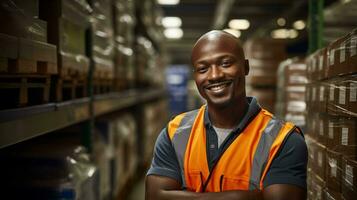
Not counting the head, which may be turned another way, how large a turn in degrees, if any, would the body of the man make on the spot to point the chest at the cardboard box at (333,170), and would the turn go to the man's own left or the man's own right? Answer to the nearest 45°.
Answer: approximately 135° to the man's own left

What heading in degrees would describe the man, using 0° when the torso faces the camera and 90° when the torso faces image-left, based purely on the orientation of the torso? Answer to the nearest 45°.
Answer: approximately 45°

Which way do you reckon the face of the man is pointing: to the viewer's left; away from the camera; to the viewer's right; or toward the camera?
toward the camera

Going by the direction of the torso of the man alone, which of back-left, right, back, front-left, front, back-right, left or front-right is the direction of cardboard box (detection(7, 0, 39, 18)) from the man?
front-right

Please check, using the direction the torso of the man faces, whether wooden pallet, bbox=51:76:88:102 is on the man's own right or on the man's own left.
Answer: on the man's own right

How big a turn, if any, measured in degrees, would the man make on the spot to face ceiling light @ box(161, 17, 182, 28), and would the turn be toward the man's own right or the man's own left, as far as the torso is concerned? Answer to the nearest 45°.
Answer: approximately 135° to the man's own right

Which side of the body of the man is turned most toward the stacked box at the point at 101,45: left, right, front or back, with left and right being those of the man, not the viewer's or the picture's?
right

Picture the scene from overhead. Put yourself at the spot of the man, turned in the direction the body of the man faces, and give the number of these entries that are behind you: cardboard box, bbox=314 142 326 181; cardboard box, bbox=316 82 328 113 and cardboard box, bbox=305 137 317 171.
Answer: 3
